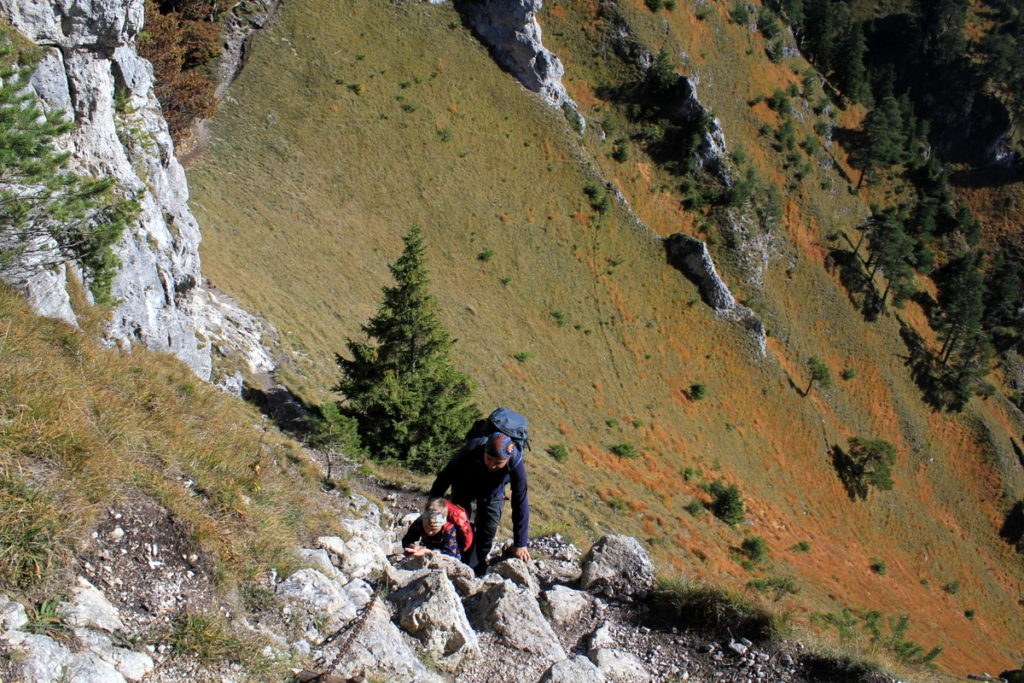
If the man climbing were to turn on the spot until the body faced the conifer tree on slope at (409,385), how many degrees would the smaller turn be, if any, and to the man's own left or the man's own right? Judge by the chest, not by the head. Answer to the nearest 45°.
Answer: approximately 180°

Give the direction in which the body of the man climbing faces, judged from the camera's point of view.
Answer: toward the camera

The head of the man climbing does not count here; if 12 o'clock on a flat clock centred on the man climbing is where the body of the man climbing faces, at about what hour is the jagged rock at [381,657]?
The jagged rock is roughly at 12 o'clock from the man climbing.

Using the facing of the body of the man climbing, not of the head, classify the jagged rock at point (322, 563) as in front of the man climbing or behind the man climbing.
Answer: in front

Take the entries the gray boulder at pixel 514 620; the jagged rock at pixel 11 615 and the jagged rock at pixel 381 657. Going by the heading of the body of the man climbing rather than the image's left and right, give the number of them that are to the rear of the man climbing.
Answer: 0

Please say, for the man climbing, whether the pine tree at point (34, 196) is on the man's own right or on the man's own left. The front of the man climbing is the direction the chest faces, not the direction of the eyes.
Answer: on the man's own right

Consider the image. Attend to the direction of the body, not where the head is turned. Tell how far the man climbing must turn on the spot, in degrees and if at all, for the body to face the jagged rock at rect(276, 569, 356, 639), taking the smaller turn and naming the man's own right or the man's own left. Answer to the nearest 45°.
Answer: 0° — they already face it

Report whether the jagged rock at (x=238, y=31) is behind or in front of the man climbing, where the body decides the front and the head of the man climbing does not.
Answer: behind

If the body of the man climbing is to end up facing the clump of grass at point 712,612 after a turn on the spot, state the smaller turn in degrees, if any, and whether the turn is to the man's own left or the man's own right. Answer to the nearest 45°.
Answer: approximately 90° to the man's own left
